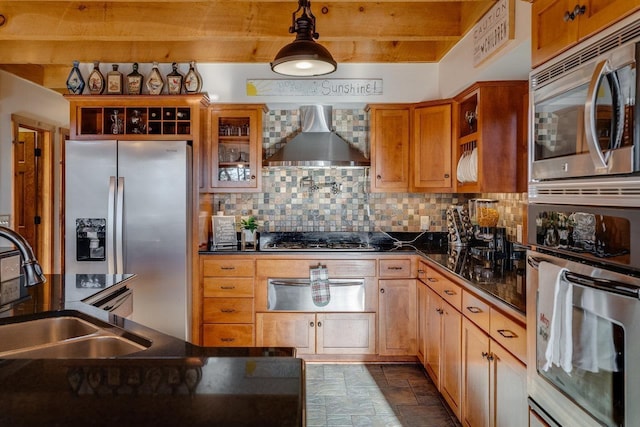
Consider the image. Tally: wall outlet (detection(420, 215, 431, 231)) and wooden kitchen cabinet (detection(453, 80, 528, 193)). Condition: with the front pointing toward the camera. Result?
1

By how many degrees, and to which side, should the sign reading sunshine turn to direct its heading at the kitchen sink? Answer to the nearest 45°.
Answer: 0° — it already faces it

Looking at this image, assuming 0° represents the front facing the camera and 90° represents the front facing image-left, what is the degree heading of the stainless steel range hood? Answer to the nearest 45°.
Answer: approximately 0°

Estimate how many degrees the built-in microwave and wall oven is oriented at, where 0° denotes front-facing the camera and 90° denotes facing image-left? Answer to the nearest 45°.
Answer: approximately 45°

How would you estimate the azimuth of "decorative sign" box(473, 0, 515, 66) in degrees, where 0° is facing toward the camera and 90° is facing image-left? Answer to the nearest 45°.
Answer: approximately 45°

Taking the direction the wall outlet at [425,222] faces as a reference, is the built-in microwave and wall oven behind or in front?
in front

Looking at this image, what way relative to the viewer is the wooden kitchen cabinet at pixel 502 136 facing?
to the viewer's left

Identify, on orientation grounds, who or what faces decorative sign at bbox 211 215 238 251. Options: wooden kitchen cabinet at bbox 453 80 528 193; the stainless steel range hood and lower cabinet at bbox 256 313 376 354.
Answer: the wooden kitchen cabinet

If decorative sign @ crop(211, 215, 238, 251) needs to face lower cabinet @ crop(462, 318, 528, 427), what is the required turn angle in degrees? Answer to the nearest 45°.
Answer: approximately 45° to its left

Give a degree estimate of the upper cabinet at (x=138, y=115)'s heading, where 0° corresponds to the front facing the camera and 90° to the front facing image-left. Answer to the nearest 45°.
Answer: approximately 0°
